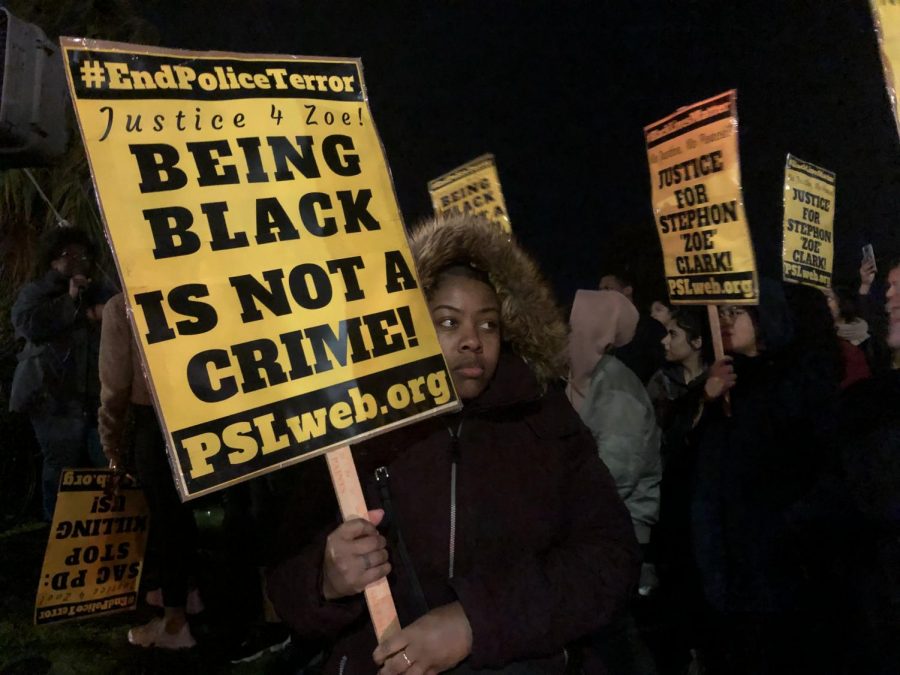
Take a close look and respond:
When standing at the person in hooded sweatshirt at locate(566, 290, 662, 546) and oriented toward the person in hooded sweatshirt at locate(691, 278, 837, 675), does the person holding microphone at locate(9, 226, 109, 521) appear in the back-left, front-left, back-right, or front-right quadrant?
back-right

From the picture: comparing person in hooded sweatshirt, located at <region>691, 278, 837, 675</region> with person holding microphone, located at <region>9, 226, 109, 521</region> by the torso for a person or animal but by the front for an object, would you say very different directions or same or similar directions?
very different directions

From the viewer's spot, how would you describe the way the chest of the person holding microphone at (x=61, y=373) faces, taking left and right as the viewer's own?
facing the viewer and to the right of the viewer

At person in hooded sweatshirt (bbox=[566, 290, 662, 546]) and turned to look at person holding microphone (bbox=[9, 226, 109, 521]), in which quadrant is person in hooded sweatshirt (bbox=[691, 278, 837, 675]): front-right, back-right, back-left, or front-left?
back-left

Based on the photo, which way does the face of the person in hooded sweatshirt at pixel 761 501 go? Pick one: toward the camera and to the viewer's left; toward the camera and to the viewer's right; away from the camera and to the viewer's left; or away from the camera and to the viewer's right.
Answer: toward the camera and to the viewer's left

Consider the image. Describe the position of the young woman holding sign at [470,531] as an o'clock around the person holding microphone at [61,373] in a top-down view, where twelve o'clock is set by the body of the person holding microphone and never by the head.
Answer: The young woman holding sign is roughly at 1 o'clock from the person holding microphone.

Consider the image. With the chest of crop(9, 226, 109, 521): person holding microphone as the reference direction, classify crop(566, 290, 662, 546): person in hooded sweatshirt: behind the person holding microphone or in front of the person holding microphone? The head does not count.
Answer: in front

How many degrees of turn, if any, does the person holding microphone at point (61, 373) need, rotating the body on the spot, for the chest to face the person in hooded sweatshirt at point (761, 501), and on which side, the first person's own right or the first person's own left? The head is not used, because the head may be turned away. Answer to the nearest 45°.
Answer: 0° — they already face them
